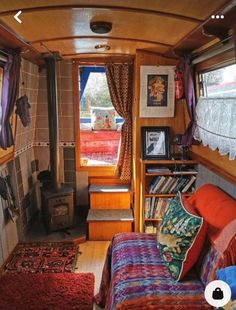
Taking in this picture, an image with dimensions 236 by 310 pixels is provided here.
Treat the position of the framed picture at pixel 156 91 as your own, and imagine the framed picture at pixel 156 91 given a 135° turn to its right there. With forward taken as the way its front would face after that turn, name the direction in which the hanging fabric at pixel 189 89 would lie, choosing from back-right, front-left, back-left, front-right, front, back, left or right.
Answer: back

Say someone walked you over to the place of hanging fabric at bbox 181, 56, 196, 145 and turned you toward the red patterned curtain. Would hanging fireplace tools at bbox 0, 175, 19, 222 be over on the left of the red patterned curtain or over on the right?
left

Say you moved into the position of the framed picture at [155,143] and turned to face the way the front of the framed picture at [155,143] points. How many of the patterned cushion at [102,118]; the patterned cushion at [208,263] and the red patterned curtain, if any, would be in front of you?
1

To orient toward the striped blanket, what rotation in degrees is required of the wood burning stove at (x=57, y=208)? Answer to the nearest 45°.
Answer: approximately 45° to its right
